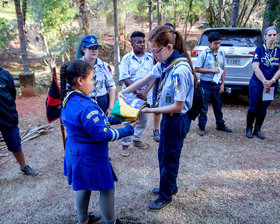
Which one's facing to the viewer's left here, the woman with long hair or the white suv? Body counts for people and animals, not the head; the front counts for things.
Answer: the woman with long hair

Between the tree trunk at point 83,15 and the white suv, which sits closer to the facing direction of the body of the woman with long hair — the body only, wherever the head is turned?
the tree trunk

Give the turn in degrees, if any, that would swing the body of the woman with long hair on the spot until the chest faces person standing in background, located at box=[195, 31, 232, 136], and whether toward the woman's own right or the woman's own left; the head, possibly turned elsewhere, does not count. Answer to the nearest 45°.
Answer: approximately 90° to the woman's own right

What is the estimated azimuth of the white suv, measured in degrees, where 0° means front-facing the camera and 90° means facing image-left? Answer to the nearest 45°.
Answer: approximately 180°

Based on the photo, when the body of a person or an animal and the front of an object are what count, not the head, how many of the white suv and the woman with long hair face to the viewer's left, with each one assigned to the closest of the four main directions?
1

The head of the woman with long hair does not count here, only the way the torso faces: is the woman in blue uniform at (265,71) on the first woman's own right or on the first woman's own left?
on the first woman's own right

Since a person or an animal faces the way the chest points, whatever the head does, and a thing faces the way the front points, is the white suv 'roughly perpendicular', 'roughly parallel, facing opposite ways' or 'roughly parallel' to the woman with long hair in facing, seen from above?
roughly perpendicular

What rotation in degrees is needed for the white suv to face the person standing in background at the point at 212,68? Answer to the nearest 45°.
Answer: approximately 180°

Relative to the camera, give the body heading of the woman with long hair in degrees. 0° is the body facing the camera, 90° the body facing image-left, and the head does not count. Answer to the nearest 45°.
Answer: approximately 90°

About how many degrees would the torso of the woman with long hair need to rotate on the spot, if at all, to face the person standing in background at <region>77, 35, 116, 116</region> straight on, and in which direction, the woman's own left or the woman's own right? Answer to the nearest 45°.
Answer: approximately 45° to the woman's own right

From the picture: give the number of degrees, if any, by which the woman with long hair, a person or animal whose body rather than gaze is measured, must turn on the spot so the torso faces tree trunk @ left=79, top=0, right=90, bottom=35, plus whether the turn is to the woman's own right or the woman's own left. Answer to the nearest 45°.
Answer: approximately 90° to the woman's own right

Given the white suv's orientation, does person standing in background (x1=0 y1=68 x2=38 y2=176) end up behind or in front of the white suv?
behind

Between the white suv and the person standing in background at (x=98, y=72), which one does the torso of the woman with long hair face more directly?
the person standing in background
